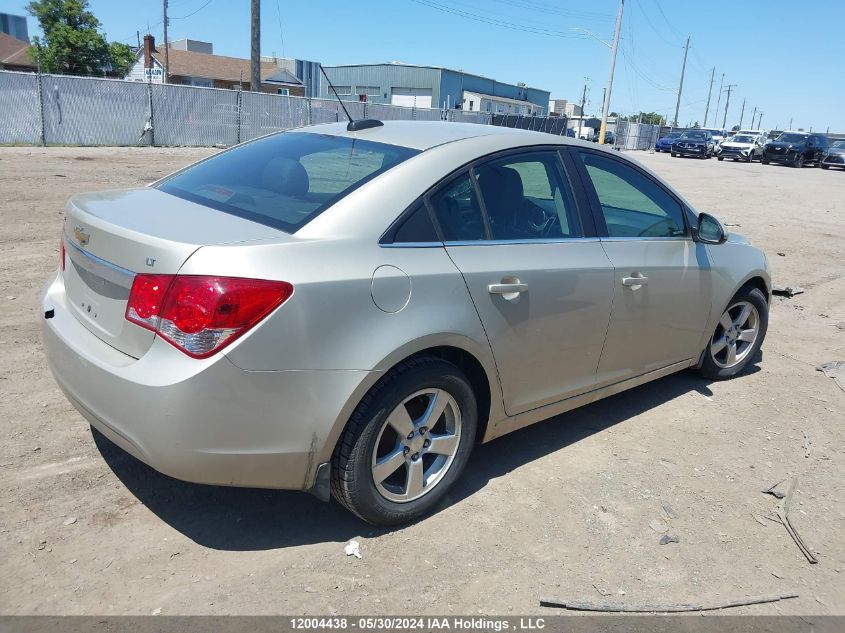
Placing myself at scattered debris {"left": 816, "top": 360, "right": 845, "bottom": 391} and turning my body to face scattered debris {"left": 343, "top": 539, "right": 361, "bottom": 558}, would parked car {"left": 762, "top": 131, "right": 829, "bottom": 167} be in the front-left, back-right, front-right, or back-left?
back-right

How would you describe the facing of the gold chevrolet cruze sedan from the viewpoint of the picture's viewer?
facing away from the viewer and to the right of the viewer

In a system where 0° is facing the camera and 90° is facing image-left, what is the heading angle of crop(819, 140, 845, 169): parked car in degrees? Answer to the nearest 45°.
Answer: approximately 45°

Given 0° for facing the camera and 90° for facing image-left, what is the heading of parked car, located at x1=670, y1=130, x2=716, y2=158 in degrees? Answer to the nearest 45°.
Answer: approximately 45°

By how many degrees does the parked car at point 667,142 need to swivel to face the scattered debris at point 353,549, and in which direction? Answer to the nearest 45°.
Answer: approximately 45° to its left

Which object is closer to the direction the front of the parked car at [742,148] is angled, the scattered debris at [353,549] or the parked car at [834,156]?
the scattered debris

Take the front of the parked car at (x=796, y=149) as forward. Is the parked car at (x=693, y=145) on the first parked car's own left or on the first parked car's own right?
on the first parked car's own right

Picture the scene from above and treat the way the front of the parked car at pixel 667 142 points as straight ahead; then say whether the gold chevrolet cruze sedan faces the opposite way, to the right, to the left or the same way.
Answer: the opposite way
